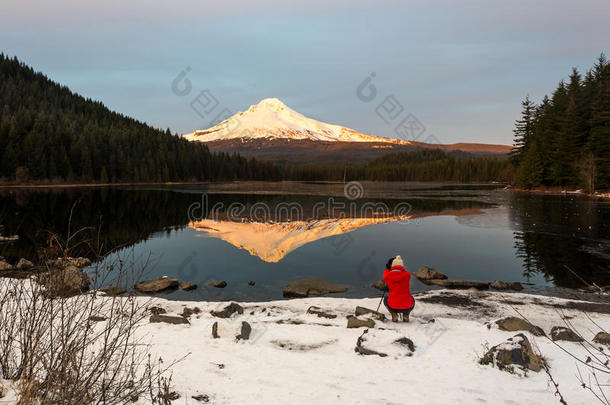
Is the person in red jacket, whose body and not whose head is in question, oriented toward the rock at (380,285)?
yes

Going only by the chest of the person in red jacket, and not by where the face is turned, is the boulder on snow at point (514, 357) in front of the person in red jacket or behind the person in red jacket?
behind

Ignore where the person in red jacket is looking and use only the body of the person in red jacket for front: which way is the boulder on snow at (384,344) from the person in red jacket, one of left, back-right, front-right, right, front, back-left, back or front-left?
back

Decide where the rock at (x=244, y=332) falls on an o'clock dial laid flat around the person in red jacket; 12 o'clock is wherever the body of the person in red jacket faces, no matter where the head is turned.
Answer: The rock is roughly at 8 o'clock from the person in red jacket.

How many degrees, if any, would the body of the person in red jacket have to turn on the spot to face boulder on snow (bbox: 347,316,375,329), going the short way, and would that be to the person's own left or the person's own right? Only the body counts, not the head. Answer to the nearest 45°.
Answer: approximately 135° to the person's own left

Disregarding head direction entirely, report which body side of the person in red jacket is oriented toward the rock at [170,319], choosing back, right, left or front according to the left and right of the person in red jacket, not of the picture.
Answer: left

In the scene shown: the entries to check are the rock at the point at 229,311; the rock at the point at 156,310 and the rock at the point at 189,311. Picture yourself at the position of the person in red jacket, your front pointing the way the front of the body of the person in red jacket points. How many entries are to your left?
3

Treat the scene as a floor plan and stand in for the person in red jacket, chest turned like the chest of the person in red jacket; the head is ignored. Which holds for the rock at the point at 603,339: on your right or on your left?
on your right

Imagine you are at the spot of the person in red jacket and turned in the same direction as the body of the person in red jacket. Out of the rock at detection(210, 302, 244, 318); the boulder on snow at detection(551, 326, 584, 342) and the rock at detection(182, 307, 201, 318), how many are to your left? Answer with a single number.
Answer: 2

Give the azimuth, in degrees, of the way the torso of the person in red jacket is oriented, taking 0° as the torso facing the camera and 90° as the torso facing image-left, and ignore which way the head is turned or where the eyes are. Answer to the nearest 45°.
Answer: approximately 180°

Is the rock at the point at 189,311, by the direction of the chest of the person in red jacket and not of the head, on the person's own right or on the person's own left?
on the person's own left

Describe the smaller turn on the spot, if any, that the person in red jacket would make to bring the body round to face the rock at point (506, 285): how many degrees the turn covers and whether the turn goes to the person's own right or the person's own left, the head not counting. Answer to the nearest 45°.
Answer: approximately 45° to the person's own right

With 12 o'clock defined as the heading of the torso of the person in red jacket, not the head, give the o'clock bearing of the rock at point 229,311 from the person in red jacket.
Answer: The rock is roughly at 9 o'clock from the person in red jacket.
